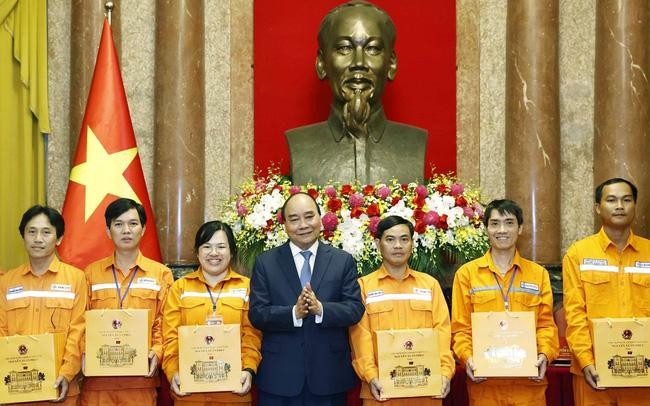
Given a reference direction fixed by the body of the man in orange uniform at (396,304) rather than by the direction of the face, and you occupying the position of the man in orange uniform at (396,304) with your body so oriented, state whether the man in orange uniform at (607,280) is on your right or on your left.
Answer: on your left

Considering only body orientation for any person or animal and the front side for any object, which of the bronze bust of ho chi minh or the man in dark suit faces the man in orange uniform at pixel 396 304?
the bronze bust of ho chi minh

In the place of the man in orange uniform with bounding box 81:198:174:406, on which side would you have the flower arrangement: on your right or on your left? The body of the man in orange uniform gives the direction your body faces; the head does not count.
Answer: on your left

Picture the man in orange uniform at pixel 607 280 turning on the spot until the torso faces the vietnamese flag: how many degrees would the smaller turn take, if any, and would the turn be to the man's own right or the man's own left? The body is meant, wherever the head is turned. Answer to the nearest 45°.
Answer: approximately 90° to the man's own right

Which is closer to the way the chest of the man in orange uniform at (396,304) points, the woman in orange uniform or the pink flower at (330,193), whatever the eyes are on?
the woman in orange uniform

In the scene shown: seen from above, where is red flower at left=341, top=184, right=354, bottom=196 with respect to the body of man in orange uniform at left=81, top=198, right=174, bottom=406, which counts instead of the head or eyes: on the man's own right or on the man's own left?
on the man's own left

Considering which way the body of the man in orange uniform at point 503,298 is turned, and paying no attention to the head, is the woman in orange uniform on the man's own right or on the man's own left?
on the man's own right
